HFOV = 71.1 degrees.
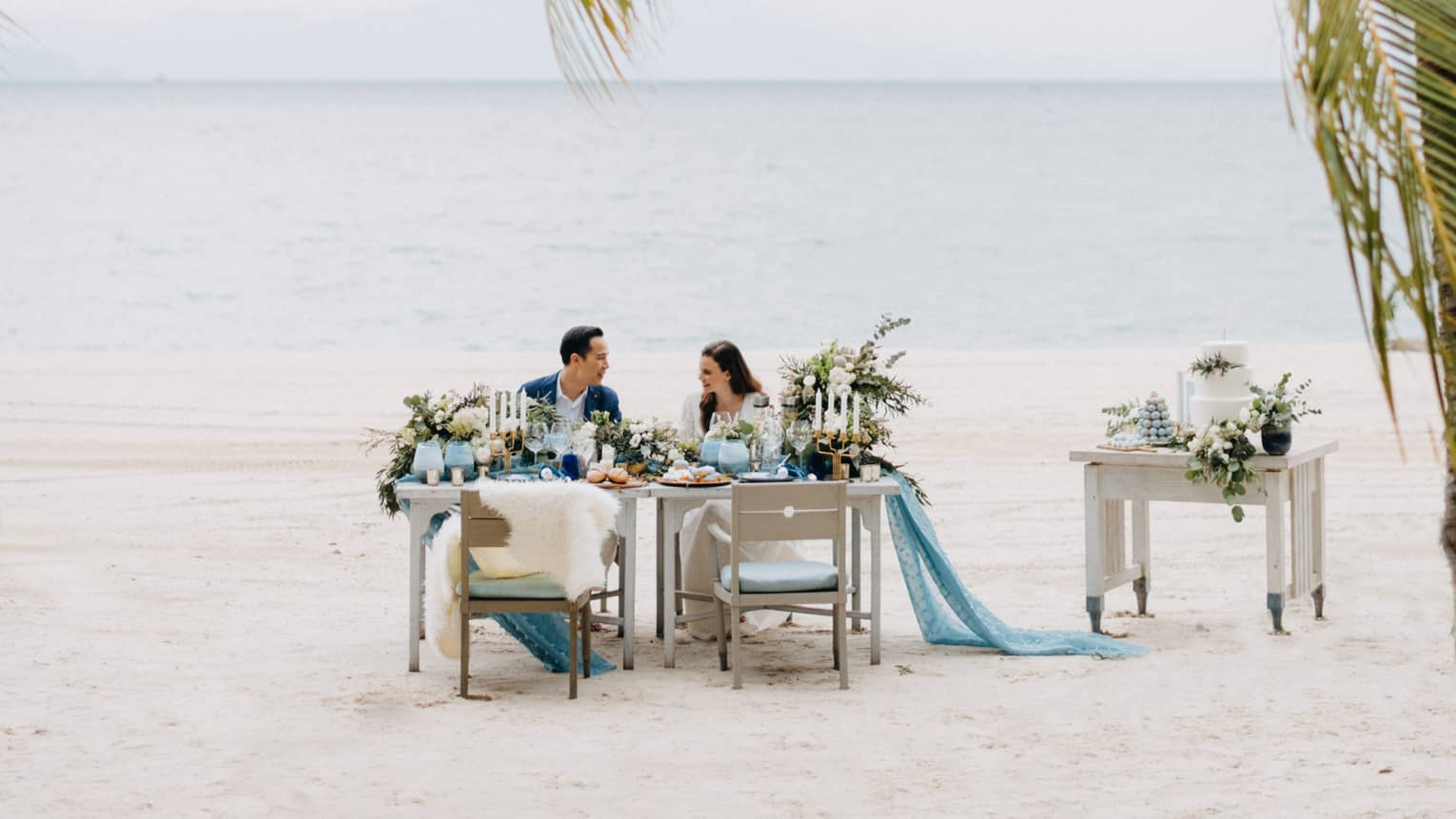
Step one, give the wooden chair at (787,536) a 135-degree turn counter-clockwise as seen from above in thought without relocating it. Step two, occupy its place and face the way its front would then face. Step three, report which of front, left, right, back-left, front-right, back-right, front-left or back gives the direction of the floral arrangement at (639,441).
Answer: right

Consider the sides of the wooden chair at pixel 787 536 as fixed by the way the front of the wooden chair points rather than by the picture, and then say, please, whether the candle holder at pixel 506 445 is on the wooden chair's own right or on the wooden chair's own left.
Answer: on the wooden chair's own left

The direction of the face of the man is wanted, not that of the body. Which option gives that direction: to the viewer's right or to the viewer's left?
to the viewer's right

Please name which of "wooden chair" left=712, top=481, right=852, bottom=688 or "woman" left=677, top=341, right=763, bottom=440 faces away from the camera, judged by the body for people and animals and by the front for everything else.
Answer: the wooden chair

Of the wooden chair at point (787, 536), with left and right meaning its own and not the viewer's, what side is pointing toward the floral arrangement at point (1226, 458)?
right

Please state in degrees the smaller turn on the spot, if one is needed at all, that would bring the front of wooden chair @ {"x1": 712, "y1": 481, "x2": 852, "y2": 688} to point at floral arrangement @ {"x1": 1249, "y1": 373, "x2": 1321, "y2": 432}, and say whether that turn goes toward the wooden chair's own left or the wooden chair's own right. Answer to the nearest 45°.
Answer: approximately 90° to the wooden chair's own right

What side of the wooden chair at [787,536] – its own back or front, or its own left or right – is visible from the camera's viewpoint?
back

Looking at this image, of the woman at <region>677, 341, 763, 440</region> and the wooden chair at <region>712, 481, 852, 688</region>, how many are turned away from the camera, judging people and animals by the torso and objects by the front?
1

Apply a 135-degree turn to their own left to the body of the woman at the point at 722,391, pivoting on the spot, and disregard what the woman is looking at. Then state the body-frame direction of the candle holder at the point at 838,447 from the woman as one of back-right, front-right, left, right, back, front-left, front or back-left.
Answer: front-right

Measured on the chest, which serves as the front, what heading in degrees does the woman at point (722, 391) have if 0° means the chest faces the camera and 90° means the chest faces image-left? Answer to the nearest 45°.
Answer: approximately 45°

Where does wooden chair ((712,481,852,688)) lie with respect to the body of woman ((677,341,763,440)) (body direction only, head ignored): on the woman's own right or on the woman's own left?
on the woman's own left

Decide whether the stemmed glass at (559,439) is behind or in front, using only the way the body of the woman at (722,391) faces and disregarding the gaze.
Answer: in front

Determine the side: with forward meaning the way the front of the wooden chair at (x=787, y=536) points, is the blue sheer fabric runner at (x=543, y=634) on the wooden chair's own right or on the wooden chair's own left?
on the wooden chair's own left
